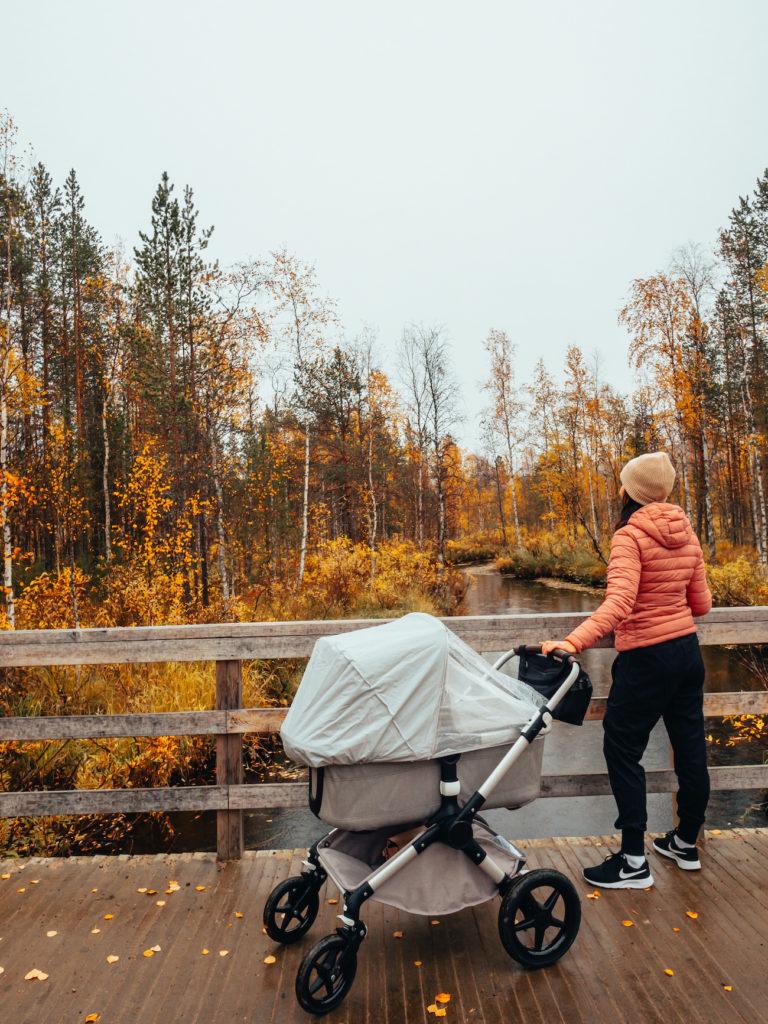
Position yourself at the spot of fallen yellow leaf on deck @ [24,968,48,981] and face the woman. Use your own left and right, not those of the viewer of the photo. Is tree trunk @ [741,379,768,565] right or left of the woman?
left

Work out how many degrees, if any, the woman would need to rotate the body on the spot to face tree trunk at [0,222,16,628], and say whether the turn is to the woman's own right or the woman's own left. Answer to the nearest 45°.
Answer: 0° — they already face it

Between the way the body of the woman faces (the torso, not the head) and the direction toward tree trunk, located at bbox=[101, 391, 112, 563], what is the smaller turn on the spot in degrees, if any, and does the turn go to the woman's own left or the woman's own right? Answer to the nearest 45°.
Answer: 0° — they already face it

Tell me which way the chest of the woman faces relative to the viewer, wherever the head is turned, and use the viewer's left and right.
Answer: facing away from the viewer and to the left of the viewer

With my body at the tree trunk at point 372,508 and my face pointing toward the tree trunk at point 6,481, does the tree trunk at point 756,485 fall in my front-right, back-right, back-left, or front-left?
back-left

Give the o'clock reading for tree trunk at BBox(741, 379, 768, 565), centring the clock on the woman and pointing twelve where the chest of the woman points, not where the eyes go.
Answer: The tree trunk is roughly at 2 o'clock from the woman.

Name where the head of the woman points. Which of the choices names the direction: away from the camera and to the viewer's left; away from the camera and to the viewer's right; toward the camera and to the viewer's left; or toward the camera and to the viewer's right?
away from the camera and to the viewer's left

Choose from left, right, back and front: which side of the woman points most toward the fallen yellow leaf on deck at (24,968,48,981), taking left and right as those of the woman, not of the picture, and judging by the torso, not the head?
left
